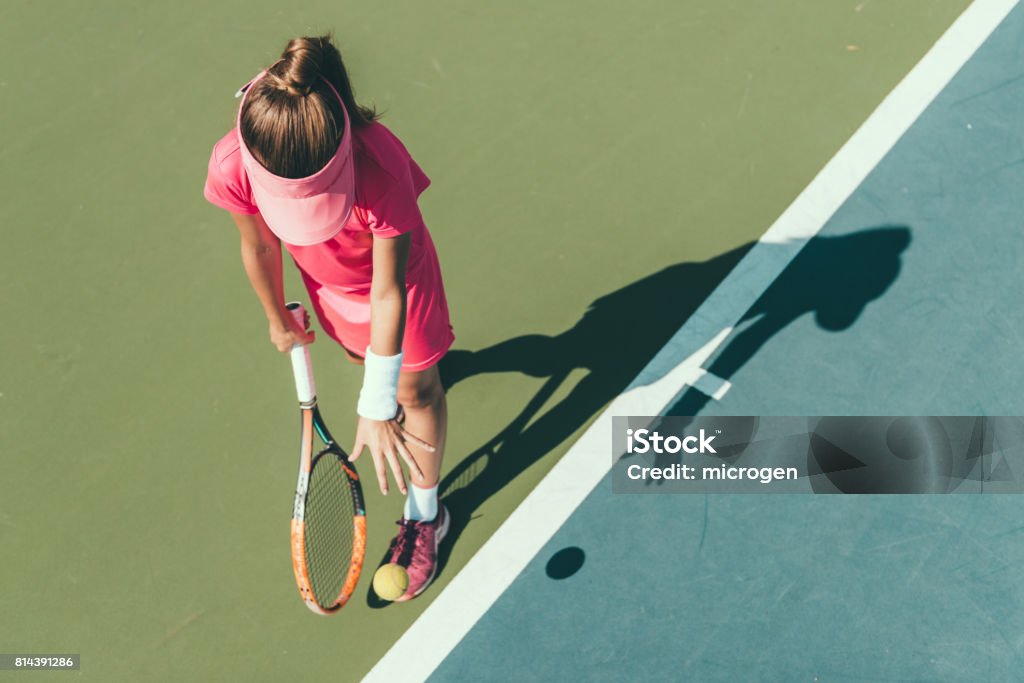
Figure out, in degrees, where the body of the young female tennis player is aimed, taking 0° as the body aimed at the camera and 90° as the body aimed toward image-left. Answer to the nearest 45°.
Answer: approximately 0°
